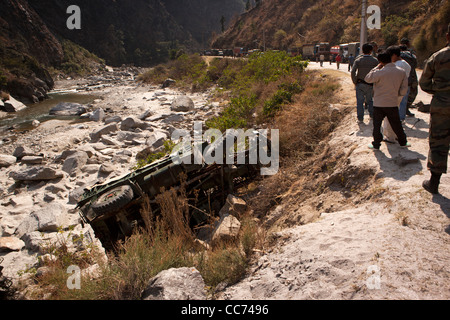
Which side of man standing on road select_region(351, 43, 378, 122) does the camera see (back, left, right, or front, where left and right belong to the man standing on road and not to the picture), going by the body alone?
back

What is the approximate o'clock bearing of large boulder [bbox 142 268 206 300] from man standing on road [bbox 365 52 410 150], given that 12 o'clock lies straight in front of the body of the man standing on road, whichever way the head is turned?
The large boulder is roughly at 7 o'clock from the man standing on road.

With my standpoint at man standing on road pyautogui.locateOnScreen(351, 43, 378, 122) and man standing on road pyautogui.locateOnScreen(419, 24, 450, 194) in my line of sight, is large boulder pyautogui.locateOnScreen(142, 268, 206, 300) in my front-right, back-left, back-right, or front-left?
front-right

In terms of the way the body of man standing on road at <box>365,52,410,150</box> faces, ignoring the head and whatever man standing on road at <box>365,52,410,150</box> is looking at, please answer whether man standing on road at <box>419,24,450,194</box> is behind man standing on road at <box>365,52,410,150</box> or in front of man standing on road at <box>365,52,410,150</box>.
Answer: behind

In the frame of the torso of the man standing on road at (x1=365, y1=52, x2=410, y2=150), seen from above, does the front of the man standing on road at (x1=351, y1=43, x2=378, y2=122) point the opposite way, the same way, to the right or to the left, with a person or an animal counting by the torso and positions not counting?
the same way

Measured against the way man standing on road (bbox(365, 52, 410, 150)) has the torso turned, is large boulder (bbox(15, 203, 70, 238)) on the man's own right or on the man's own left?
on the man's own left

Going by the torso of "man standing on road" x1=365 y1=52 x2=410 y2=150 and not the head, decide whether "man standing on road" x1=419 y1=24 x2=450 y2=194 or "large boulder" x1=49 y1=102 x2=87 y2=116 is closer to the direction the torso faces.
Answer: the large boulder
